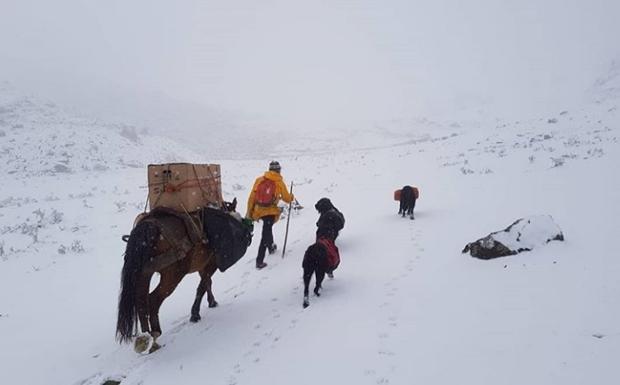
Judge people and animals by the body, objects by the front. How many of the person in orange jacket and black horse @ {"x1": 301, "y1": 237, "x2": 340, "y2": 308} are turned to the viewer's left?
0

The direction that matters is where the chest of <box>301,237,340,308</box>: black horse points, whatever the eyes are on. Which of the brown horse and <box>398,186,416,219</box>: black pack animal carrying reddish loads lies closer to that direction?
the black pack animal carrying reddish loads

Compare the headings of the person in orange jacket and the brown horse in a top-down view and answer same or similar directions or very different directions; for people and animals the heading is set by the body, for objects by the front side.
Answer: same or similar directions

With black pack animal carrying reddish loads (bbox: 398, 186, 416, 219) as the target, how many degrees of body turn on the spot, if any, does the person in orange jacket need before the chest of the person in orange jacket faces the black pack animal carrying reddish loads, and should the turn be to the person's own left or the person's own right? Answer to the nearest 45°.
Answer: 0° — they already face it

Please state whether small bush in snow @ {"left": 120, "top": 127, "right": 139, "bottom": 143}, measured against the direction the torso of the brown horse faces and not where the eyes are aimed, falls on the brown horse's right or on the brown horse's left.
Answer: on the brown horse's left

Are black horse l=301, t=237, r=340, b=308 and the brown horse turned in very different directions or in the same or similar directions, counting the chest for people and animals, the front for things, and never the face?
same or similar directions

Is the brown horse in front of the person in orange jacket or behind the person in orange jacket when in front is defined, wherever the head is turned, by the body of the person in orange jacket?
behind

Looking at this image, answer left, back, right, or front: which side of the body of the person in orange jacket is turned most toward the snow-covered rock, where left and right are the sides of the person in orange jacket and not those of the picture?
right

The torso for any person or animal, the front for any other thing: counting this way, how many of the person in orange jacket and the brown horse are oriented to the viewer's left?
0

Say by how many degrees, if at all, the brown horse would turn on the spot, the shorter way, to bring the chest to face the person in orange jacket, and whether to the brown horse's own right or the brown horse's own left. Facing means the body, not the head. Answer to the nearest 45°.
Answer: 0° — it already faces them

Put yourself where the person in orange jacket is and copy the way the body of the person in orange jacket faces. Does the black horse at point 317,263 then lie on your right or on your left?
on your right

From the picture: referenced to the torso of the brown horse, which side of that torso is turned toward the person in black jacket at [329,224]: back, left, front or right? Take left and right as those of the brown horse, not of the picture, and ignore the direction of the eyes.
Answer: front

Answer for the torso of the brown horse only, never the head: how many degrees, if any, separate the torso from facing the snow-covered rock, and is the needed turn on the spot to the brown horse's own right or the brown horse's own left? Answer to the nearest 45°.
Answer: approximately 45° to the brown horse's own right

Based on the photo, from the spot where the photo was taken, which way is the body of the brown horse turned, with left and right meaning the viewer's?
facing away from the viewer and to the right of the viewer

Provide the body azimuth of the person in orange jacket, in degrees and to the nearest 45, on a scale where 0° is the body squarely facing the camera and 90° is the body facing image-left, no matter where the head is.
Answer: approximately 225°
